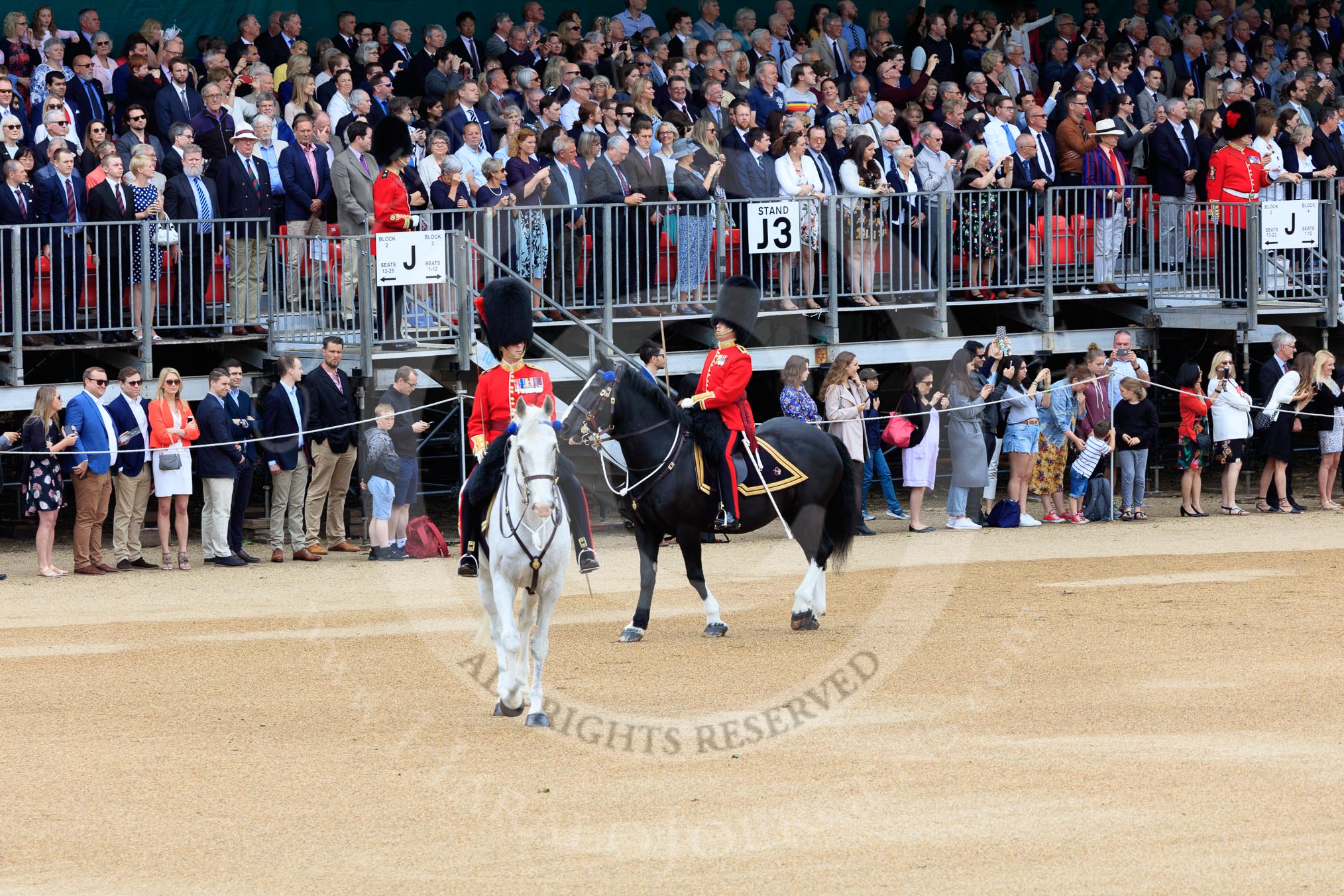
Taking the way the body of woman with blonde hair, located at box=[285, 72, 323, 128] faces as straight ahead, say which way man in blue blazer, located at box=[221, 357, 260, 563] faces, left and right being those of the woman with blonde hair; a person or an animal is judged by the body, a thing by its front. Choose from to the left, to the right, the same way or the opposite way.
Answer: the same way

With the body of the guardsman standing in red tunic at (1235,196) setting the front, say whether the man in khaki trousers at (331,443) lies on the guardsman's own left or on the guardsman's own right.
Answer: on the guardsman's own right

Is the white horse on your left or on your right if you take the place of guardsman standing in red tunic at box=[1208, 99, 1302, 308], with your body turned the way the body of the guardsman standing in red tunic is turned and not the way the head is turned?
on your right

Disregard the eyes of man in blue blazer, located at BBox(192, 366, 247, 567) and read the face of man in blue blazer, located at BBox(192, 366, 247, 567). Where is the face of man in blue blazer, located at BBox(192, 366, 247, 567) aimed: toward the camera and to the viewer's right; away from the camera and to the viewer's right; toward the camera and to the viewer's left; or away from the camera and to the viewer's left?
toward the camera and to the viewer's right

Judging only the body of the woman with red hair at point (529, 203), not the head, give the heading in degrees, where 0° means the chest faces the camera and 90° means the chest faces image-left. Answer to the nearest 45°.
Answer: approximately 315°

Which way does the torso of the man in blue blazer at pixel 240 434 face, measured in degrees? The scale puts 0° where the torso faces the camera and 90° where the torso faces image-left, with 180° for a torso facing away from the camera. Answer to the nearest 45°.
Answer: approximately 315°

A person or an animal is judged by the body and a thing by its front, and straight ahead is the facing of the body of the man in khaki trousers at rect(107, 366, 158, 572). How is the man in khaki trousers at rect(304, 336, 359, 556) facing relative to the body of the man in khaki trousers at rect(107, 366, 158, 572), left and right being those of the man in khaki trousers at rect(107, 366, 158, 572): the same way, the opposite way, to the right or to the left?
the same way

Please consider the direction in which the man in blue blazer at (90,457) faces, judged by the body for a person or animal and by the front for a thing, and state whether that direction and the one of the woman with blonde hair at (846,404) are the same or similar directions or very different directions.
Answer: same or similar directions

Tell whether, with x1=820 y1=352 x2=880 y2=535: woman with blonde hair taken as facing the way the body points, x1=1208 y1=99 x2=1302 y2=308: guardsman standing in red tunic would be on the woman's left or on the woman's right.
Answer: on the woman's left

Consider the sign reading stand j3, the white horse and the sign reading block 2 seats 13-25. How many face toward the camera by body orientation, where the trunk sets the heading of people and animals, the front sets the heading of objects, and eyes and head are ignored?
3

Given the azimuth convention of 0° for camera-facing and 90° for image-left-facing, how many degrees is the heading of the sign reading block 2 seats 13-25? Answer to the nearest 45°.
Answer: approximately 0°

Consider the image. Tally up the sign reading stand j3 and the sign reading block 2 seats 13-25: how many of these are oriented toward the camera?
2

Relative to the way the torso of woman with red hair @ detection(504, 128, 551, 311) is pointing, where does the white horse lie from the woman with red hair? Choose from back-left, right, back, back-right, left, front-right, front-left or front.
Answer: front-right

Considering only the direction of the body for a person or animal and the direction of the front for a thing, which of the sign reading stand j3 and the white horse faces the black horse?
the sign reading stand j3

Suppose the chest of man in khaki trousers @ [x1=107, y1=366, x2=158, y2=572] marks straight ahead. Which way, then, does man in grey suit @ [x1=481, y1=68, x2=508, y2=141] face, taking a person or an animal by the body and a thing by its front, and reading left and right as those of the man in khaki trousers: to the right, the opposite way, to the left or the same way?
the same way

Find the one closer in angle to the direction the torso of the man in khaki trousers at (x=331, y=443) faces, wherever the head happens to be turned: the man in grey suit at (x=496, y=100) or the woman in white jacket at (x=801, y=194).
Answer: the woman in white jacket
